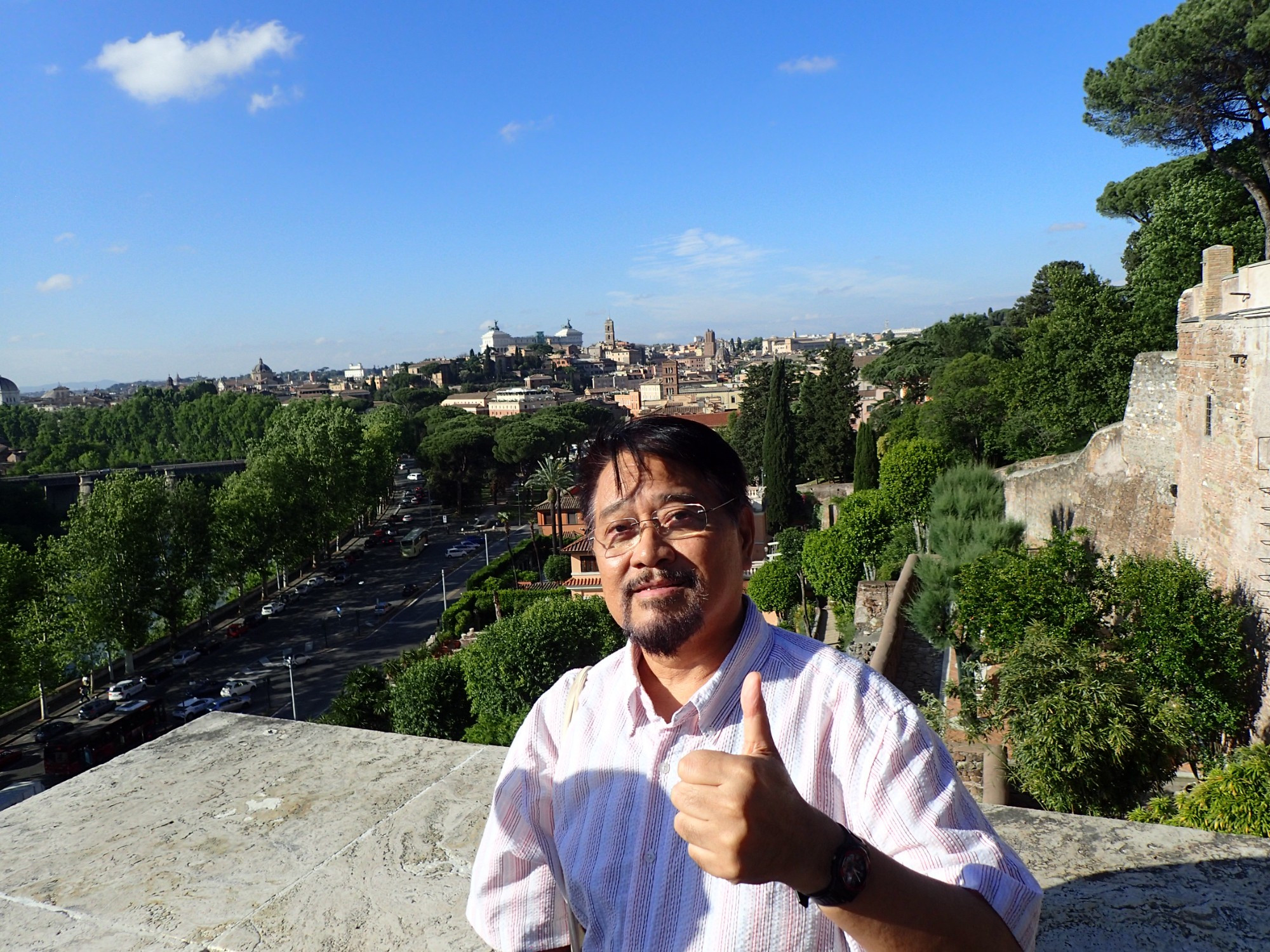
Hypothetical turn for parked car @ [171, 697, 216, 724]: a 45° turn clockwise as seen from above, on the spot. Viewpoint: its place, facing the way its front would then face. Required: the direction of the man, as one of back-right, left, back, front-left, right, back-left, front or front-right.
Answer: left

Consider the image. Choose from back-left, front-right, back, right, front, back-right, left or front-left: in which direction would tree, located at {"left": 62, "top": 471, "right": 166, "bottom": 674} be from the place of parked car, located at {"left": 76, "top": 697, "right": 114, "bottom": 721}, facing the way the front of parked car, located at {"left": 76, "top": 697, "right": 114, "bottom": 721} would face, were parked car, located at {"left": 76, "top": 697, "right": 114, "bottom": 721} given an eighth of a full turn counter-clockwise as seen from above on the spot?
back

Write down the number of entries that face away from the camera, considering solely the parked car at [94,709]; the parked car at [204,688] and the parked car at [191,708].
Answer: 0

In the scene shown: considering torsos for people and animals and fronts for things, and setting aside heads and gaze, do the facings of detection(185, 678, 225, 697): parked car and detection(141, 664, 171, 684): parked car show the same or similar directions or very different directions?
same or similar directions

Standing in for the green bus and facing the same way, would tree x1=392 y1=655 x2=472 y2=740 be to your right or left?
on your left

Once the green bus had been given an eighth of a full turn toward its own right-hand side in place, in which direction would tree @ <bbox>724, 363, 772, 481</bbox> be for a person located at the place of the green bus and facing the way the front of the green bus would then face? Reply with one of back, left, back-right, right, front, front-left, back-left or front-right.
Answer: back

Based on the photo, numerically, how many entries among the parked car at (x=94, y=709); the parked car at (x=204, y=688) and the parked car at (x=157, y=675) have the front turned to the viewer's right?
0

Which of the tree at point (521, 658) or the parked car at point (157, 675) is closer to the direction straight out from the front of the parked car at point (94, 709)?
the tree

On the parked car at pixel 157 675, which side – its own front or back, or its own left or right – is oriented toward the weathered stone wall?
left

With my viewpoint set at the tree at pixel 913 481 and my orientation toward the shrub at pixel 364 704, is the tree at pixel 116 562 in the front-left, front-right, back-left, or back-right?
front-right

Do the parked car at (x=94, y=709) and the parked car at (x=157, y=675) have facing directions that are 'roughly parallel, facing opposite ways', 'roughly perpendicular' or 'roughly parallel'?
roughly parallel
